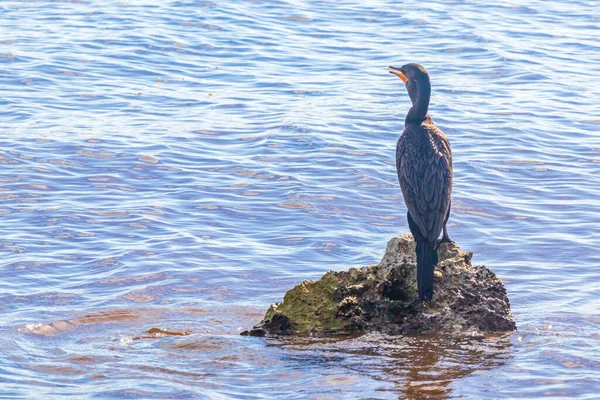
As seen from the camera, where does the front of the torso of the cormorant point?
away from the camera
